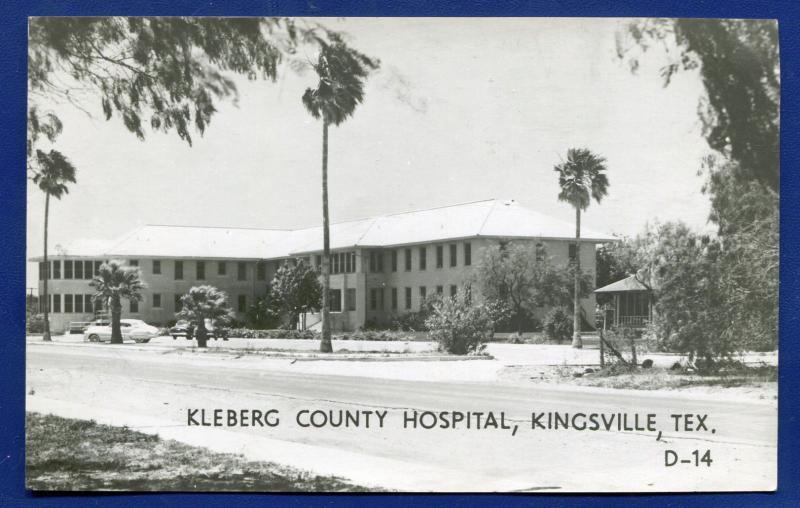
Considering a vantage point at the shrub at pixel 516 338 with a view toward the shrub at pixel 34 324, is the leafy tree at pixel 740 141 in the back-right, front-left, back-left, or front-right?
back-left
